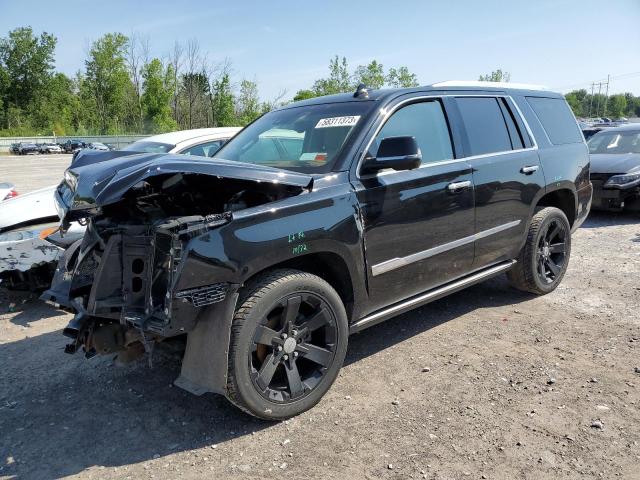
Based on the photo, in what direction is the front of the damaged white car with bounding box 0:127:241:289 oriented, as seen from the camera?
facing the viewer and to the left of the viewer

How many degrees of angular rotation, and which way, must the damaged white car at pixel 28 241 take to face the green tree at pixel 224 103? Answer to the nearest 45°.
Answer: approximately 135° to its right

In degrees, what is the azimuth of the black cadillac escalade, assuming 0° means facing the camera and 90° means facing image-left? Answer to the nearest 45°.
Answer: approximately 45°

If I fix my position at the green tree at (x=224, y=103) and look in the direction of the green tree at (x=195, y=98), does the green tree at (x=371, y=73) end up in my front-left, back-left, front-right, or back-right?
back-right

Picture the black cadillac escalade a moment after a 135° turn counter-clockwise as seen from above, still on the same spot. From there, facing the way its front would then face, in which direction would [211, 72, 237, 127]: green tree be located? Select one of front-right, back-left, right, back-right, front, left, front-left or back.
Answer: left

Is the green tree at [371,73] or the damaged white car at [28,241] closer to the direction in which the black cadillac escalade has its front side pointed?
the damaged white car

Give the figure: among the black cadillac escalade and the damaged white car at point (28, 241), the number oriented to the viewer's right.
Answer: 0

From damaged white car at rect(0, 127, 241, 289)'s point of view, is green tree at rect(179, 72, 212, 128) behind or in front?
behind

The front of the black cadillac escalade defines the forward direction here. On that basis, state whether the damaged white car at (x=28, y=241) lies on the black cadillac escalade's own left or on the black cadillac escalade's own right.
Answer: on the black cadillac escalade's own right

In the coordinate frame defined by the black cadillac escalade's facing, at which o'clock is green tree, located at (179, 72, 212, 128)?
The green tree is roughly at 4 o'clock from the black cadillac escalade.

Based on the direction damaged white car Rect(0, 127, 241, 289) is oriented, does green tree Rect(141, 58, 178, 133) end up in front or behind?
behind
